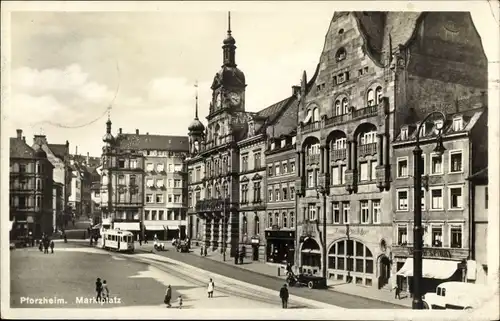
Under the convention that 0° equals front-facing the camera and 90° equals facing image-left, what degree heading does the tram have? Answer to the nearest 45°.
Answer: approximately 315°

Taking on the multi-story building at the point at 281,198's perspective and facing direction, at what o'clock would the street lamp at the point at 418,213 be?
The street lamp is roughly at 10 o'clock from the multi-story building.

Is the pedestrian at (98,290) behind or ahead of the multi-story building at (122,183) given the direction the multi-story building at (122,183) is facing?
ahead

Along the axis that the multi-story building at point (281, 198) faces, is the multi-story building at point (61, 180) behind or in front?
in front
